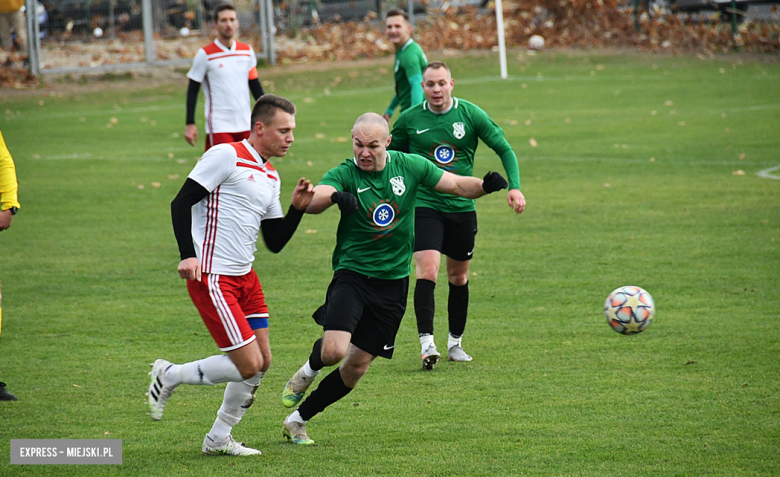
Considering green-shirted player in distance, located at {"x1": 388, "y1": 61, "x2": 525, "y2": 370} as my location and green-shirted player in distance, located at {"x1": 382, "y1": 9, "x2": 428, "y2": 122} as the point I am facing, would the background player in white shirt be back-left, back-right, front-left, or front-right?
front-left

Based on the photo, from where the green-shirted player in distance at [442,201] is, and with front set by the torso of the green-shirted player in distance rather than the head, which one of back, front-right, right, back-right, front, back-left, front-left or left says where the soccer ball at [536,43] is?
back

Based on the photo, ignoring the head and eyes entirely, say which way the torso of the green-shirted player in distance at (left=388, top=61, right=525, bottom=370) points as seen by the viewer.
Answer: toward the camera

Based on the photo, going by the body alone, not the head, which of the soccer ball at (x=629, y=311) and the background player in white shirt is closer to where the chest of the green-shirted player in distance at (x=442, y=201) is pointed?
the soccer ball

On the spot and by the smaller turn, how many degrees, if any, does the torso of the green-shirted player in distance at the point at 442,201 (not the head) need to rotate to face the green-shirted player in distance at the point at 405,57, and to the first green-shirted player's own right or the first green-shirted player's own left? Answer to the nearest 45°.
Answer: approximately 180°

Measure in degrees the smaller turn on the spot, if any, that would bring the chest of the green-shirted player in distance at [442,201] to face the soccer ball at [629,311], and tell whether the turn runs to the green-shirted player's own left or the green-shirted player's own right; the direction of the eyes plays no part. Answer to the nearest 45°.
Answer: approximately 45° to the green-shirted player's own left

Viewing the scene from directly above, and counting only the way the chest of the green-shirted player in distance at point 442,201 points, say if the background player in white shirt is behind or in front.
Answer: behind
